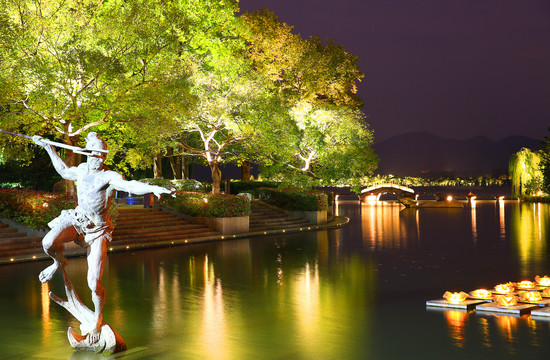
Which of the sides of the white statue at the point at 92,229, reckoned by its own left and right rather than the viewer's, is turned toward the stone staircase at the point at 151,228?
back

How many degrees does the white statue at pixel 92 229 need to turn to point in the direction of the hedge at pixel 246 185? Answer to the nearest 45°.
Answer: approximately 180°

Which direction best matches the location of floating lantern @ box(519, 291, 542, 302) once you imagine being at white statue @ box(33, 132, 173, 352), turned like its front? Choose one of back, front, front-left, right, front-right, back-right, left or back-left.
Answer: left

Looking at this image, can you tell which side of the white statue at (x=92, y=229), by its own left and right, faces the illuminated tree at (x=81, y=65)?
back

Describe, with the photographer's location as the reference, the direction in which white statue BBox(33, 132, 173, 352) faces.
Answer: facing the viewer

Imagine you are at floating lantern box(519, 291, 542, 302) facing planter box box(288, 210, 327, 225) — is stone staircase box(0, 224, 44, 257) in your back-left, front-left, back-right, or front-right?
front-left

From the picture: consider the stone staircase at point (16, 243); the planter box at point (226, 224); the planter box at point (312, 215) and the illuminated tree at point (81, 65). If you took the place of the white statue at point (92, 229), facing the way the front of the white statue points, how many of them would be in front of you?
0

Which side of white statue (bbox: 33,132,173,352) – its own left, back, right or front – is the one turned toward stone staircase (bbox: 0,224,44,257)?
back

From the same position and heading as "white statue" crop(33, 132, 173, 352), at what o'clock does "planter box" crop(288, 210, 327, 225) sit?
The planter box is roughly at 7 o'clock from the white statue.

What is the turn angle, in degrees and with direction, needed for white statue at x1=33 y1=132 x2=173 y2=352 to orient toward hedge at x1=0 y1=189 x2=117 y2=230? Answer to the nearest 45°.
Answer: approximately 180°

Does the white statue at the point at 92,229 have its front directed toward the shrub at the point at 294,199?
no

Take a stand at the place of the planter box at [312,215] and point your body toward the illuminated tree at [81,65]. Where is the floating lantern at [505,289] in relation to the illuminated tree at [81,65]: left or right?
left

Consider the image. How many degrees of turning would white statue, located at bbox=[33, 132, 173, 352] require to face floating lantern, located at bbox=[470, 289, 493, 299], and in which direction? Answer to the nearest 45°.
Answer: approximately 90° to its left

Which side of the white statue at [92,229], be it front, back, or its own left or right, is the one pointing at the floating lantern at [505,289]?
left
